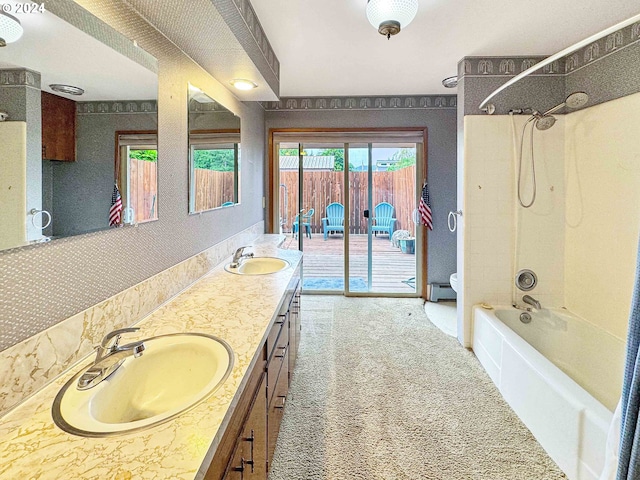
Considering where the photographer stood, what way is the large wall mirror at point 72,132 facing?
facing the viewer and to the right of the viewer

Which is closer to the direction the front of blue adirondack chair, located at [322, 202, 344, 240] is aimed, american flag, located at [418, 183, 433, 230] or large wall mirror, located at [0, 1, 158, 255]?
the large wall mirror

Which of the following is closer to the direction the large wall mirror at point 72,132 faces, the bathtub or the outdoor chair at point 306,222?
the bathtub

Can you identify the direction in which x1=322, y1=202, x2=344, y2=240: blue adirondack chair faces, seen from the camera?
facing the viewer

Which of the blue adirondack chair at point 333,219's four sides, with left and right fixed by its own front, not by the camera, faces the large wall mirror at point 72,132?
front

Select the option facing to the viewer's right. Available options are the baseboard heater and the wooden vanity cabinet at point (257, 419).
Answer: the wooden vanity cabinet

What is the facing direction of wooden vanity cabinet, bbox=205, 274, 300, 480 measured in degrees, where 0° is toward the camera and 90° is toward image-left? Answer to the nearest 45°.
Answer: approximately 270°
